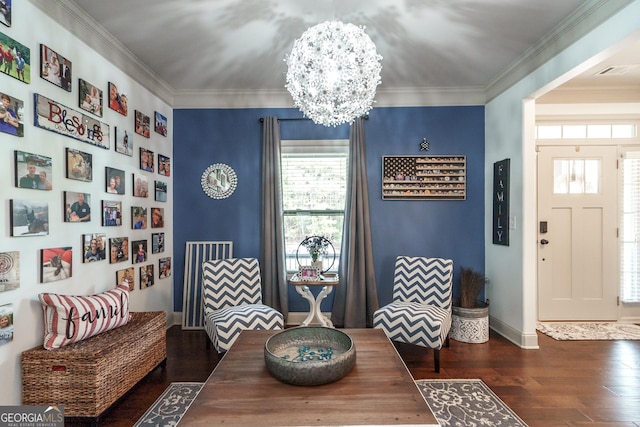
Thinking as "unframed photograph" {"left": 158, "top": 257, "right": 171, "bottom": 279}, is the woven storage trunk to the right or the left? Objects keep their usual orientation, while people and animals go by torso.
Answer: on its right

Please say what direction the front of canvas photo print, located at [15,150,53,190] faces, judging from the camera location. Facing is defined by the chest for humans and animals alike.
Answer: facing the viewer and to the right of the viewer

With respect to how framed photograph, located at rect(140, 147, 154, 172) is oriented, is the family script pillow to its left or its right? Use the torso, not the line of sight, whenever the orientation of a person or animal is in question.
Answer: on its right

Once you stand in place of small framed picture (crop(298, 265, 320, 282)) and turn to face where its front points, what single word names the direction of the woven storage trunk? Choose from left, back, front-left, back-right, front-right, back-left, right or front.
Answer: front-right

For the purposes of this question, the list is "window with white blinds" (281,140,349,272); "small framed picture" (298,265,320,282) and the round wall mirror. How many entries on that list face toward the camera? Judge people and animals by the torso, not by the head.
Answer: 3

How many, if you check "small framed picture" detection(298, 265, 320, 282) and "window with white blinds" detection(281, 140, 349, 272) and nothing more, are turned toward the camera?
2

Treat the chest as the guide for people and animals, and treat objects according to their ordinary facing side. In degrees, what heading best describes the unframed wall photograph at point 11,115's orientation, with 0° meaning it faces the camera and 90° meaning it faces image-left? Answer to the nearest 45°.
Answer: approximately 315°

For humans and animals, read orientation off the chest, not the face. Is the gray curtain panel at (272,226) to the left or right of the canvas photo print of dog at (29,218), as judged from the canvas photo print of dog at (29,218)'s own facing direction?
on its left

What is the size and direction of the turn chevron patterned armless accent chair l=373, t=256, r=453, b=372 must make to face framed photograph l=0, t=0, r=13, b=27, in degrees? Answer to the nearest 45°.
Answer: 0° — it already faces it
